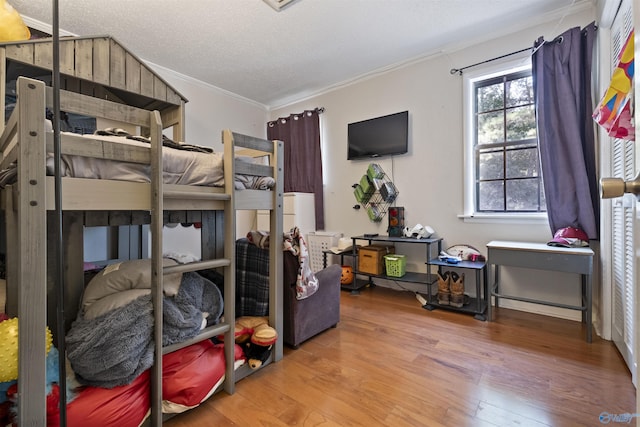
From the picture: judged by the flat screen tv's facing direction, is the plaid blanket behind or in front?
in front

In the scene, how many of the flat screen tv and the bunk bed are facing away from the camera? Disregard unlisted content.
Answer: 0

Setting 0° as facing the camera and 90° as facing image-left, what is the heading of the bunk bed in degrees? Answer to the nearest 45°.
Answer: approximately 315°

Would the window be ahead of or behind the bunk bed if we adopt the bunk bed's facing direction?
ahead

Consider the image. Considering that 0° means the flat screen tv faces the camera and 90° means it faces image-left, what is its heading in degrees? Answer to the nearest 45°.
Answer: approximately 45°

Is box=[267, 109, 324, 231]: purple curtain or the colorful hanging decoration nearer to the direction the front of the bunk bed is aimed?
the colorful hanging decoration
